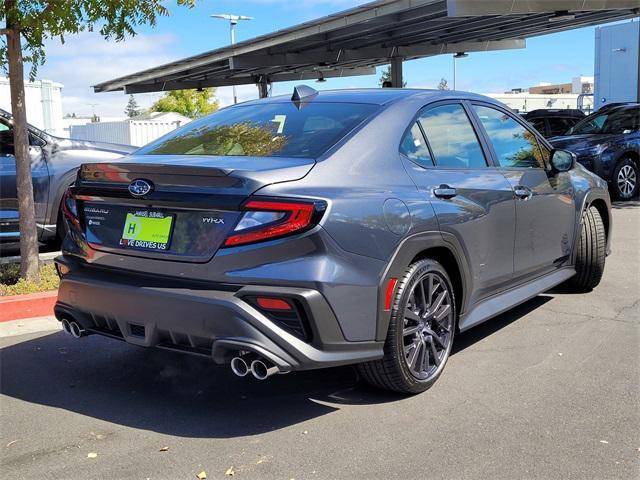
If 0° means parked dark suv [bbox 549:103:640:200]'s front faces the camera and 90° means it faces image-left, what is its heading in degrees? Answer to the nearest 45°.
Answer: approximately 45°

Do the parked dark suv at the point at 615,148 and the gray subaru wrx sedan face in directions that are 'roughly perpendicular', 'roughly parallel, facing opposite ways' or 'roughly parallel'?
roughly parallel, facing opposite ways

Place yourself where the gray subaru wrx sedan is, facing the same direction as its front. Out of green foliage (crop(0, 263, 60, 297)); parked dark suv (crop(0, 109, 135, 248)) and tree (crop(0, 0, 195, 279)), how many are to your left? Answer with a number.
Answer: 3

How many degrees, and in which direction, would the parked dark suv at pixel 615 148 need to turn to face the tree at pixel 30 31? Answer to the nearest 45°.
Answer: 0° — it already faces it

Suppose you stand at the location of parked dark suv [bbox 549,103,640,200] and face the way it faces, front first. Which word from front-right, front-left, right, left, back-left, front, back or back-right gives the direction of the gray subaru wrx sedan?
front-left

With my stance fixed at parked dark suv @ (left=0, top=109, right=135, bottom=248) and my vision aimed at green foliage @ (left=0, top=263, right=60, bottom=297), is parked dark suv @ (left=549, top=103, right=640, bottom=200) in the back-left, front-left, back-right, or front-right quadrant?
back-left

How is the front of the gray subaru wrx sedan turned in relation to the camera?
facing away from the viewer and to the right of the viewer

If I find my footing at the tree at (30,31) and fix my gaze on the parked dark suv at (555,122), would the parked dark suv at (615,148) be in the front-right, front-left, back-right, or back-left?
front-right

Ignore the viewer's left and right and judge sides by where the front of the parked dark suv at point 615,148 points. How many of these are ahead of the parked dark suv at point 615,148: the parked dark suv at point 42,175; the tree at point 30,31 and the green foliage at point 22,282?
3

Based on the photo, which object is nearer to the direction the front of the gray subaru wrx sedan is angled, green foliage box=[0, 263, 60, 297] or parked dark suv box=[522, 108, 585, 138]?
the parked dark suv
